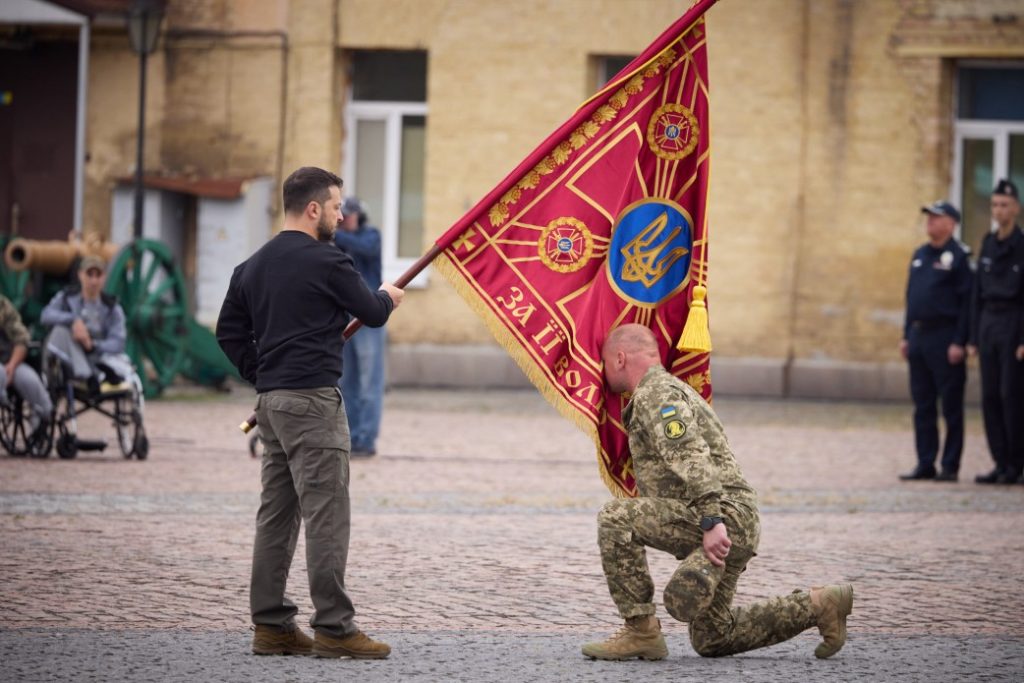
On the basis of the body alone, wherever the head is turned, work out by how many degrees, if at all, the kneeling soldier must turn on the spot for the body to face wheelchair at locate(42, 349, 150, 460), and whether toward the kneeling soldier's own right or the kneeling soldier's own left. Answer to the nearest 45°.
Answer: approximately 45° to the kneeling soldier's own right

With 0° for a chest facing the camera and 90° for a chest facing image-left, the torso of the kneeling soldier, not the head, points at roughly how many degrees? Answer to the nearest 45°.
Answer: approximately 90°

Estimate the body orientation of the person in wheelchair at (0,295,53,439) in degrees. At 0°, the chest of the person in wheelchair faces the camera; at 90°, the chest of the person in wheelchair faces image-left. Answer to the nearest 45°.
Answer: approximately 315°

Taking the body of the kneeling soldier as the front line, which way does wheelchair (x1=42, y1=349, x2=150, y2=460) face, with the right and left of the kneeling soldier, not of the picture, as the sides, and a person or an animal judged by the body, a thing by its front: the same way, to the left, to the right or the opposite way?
to the left

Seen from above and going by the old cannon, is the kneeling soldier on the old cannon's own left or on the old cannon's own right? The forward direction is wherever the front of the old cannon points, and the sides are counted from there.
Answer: on the old cannon's own left

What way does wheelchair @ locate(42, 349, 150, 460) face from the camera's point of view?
toward the camera

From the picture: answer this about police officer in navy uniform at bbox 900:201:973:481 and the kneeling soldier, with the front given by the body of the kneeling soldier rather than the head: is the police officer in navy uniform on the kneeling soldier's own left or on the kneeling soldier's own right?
on the kneeling soldier's own right

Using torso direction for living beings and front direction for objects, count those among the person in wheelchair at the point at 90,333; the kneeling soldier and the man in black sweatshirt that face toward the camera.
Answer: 1

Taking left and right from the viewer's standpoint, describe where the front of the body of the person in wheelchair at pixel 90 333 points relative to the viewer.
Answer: facing the viewer

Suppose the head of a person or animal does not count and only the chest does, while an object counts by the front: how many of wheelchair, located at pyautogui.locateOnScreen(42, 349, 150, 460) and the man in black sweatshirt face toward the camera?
1

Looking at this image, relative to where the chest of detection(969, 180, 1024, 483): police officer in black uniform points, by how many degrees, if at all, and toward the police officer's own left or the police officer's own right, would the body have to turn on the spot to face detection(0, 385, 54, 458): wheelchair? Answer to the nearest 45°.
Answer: approximately 45° to the police officer's own right

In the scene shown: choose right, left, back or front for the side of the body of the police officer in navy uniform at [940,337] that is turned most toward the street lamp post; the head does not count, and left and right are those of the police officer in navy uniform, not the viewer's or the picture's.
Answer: right

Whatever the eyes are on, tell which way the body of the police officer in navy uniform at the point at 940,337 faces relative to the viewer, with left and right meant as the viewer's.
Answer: facing the viewer and to the left of the viewer
